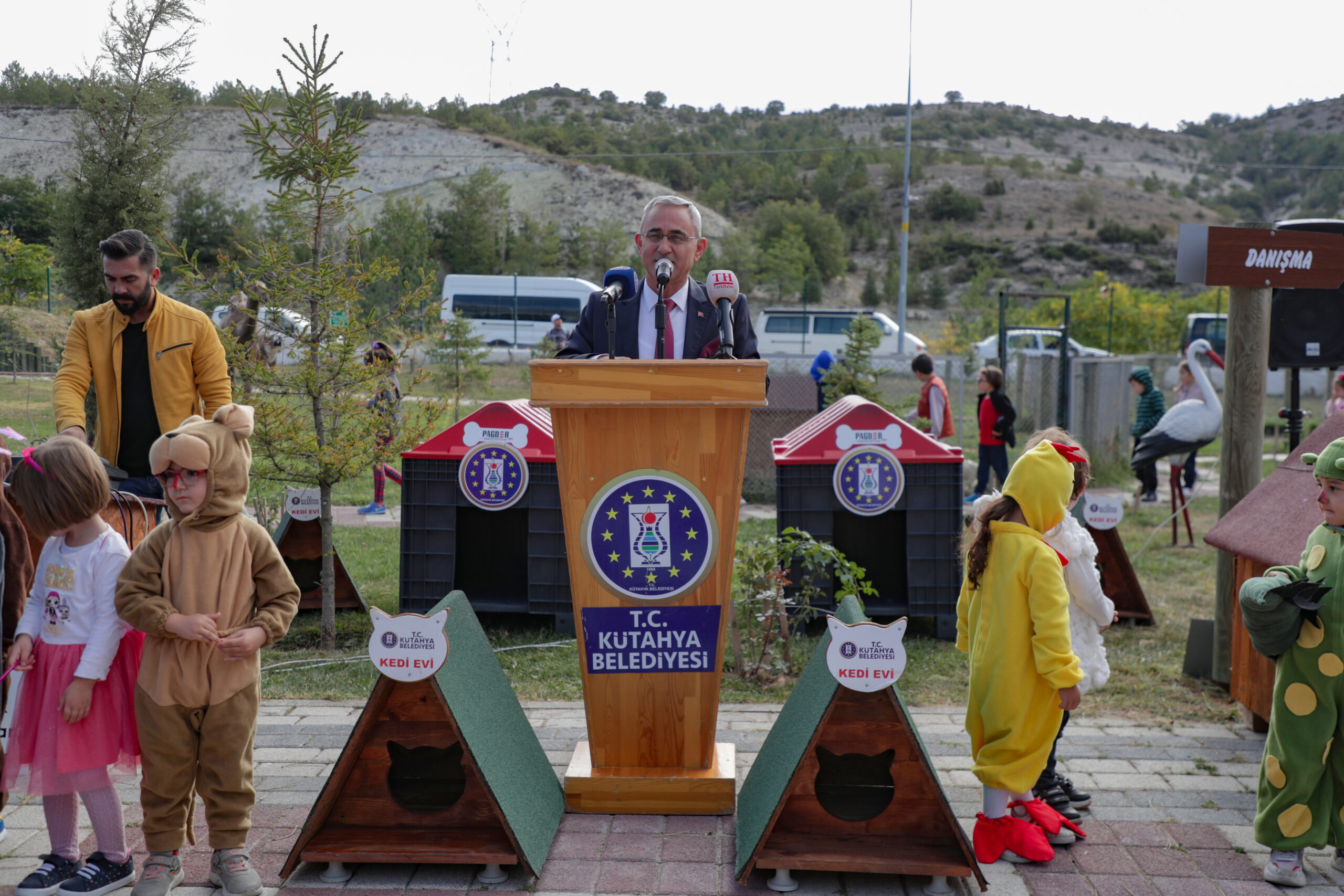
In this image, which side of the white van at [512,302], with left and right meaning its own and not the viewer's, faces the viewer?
right

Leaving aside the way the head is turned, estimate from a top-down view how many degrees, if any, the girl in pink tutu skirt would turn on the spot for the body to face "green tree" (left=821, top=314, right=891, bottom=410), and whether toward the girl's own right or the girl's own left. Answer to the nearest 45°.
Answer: approximately 180°

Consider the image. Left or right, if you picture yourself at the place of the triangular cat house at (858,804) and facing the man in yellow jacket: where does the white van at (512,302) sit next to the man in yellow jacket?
right

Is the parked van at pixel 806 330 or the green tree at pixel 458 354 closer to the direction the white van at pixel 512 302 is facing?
the parked van

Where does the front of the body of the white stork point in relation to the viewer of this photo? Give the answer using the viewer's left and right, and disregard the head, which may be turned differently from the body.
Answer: facing to the right of the viewer

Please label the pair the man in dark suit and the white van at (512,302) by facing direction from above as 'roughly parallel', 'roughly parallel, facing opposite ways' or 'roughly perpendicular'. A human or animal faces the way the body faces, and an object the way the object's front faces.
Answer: roughly perpendicular

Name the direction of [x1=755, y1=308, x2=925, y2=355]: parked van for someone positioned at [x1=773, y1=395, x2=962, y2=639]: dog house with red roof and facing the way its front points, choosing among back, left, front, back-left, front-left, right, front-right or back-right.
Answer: back
